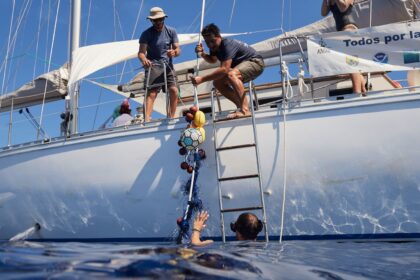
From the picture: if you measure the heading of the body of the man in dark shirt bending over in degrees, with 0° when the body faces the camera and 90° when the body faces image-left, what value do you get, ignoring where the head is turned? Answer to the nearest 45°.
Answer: approximately 45°

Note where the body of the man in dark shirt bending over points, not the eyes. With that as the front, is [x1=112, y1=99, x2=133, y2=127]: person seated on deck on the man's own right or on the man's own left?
on the man's own right

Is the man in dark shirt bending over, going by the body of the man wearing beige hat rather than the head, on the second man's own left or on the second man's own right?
on the second man's own left

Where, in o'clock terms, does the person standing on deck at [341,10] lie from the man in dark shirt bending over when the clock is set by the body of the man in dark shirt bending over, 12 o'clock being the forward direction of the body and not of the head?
The person standing on deck is roughly at 7 o'clock from the man in dark shirt bending over.

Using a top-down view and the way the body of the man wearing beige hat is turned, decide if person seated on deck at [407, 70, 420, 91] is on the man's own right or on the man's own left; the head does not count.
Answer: on the man's own left

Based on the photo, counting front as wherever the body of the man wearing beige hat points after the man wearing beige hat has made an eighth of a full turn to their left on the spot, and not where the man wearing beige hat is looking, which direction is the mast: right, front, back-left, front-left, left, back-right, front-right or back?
back

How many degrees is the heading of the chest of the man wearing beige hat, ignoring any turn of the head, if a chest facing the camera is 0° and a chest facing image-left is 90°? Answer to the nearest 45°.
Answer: approximately 0°
